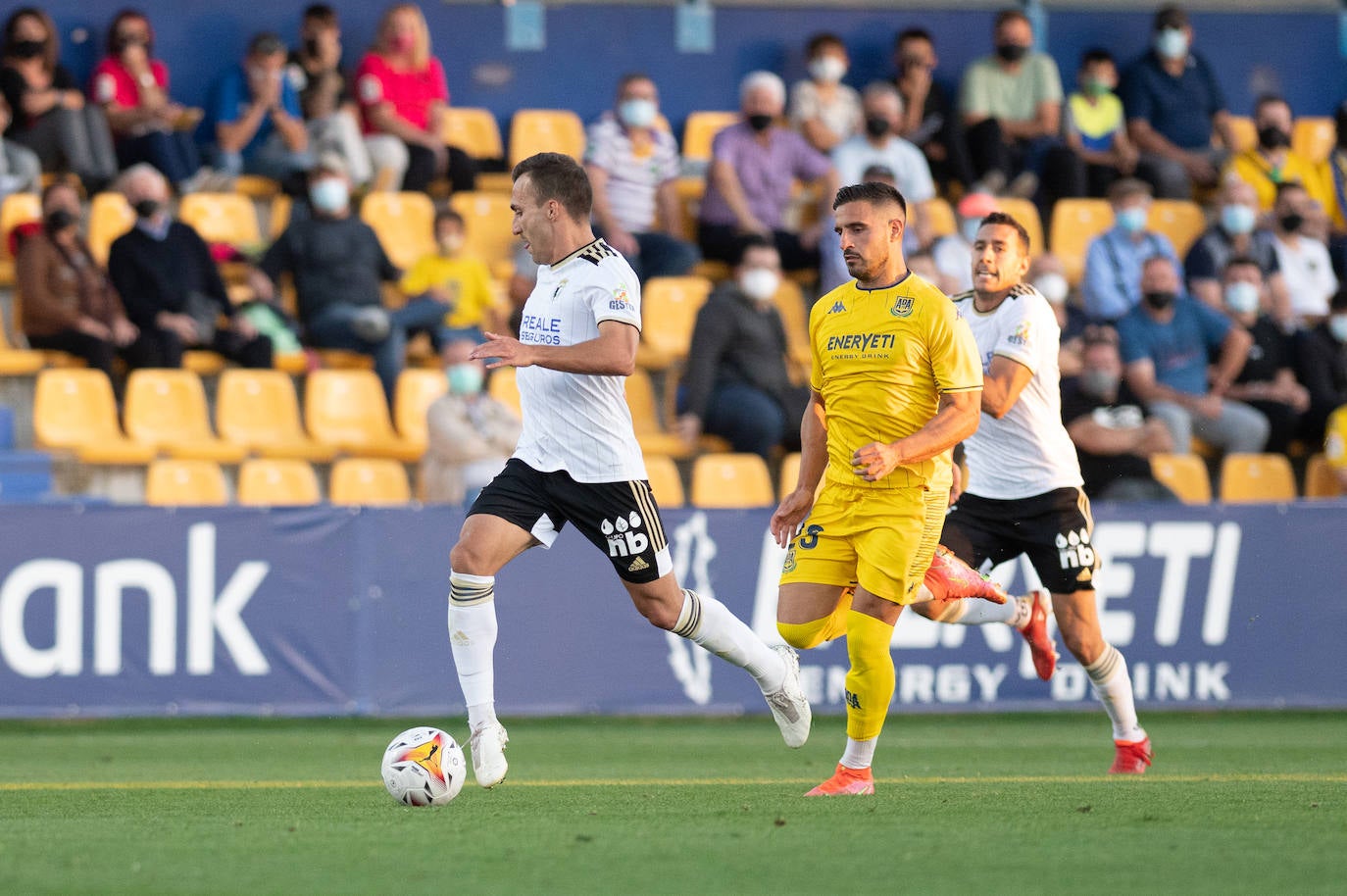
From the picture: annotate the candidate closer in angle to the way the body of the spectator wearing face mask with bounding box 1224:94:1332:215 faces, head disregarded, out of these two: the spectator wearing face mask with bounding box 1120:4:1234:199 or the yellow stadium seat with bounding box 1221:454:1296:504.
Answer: the yellow stadium seat

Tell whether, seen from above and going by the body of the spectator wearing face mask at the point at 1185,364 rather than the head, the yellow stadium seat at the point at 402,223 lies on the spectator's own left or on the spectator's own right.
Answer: on the spectator's own right

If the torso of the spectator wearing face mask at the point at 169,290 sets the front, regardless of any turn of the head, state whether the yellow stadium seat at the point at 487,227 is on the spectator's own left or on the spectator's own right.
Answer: on the spectator's own left

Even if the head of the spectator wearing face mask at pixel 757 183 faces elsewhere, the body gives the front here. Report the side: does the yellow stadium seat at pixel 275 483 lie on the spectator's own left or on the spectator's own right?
on the spectator's own right

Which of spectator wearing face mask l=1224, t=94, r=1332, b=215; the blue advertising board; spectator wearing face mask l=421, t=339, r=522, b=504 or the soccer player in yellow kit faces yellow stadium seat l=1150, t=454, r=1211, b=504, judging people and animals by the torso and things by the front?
spectator wearing face mask l=1224, t=94, r=1332, b=215

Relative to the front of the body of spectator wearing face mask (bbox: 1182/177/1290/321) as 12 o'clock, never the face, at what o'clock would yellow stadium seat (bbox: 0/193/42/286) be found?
The yellow stadium seat is roughly at 2 o'clock from the spectator wearing face mask.

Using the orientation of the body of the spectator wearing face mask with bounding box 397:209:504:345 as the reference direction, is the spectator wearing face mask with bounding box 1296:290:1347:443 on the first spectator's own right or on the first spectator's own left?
on the first spectator's own left
